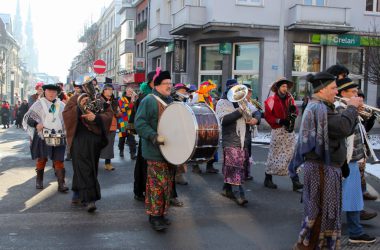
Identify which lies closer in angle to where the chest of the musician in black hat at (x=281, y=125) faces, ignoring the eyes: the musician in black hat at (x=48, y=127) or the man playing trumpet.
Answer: the man playing trumpet

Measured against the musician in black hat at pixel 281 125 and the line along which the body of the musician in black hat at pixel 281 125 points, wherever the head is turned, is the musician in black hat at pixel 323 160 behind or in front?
in front

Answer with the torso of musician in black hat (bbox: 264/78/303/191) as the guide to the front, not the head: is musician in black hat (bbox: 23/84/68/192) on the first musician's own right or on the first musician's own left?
on the first musician's own right

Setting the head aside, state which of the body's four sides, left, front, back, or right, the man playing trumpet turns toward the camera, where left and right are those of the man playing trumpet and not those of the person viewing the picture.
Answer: right

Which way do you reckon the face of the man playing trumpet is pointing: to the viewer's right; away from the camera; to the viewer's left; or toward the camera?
to the viewer's right
